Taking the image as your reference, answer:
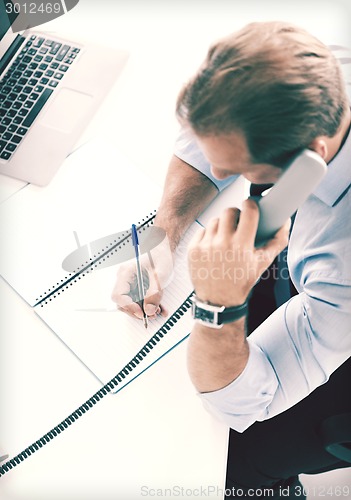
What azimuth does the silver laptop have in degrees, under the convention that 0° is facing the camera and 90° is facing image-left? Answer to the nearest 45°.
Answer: approximately 315°

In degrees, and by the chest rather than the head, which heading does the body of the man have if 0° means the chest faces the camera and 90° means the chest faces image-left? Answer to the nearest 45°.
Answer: approximately 45°
